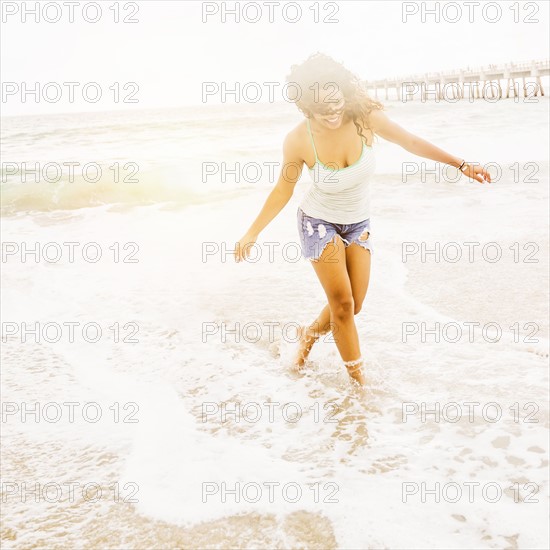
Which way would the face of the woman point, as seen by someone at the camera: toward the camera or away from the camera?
toward the camera

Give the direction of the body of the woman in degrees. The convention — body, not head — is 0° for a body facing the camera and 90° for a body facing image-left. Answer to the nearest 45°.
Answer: approximately 0°
